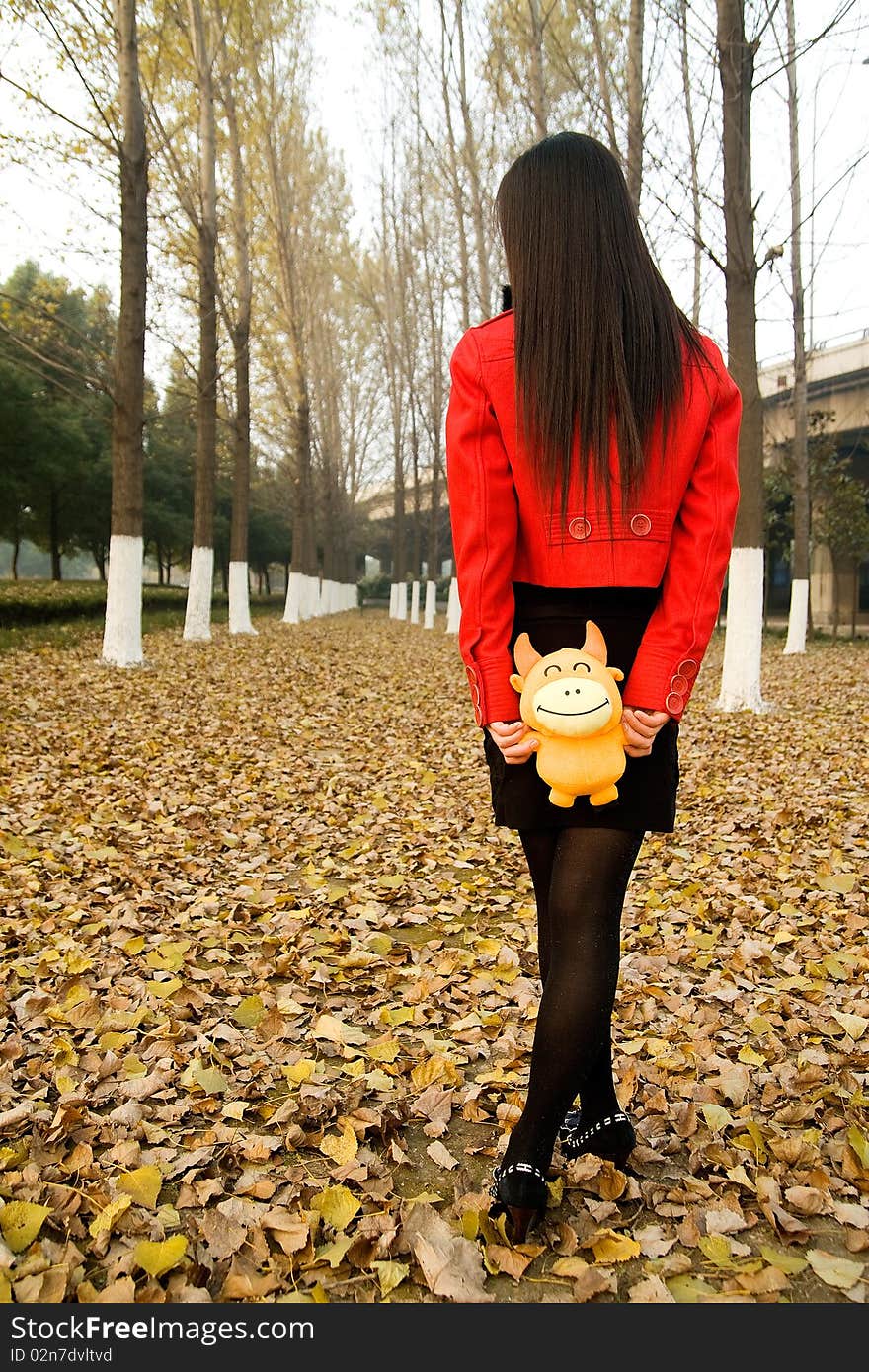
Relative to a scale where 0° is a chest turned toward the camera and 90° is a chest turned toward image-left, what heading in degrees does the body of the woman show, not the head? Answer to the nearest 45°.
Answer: approximately 180°

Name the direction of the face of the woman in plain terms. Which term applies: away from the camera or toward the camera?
away from the camera

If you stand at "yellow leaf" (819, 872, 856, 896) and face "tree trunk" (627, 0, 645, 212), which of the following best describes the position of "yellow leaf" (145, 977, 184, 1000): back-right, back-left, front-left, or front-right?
back-left

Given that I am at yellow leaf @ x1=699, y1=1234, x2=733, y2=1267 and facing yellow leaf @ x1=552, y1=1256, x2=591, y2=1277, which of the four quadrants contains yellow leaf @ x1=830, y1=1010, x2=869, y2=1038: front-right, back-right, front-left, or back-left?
back-right
